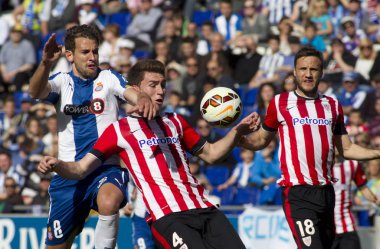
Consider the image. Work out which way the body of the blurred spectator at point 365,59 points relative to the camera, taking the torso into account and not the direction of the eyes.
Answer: toward the camera

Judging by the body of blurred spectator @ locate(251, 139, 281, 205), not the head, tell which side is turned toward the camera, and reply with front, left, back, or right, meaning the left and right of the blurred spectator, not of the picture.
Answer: front

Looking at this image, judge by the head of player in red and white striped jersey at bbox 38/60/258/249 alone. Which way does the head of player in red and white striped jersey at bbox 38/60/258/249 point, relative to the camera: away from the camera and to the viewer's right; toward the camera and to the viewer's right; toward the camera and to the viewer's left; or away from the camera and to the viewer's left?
toward the camera and to the viewer's right

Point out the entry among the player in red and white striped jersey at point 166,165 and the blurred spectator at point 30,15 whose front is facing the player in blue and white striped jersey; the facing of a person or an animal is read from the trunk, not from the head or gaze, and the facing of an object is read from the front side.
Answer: the blurred spectator

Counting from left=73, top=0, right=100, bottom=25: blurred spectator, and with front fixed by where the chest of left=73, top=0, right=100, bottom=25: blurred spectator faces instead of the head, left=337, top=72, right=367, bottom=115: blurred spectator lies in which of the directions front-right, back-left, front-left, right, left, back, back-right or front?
front-left

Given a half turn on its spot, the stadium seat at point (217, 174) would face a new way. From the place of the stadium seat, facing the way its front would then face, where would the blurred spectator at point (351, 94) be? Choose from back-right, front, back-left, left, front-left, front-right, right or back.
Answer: right

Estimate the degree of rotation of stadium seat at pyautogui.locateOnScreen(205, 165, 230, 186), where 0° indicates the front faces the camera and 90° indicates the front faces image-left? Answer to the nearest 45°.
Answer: approximately 0°

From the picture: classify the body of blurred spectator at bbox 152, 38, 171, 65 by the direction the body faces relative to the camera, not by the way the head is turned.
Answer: toward the camera

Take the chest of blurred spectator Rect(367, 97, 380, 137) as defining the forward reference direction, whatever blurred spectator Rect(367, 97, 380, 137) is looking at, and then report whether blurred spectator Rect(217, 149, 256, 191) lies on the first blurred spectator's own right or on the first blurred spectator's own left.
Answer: on the first blurred spectator's own right

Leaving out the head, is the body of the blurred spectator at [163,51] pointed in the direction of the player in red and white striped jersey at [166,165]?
yes
